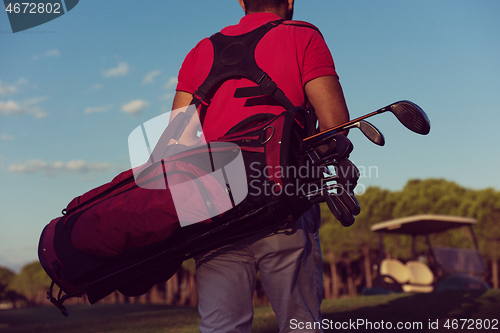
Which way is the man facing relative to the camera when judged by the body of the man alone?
away from the camera

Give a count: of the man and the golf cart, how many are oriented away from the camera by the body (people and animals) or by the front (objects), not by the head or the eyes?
1

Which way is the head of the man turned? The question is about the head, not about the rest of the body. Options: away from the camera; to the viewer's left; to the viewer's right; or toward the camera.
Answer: away from the camera

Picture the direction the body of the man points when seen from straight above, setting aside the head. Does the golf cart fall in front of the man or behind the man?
in front

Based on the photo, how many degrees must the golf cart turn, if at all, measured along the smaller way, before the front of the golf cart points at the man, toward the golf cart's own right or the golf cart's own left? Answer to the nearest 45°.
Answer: approximately 45° to the golf cart's own right
